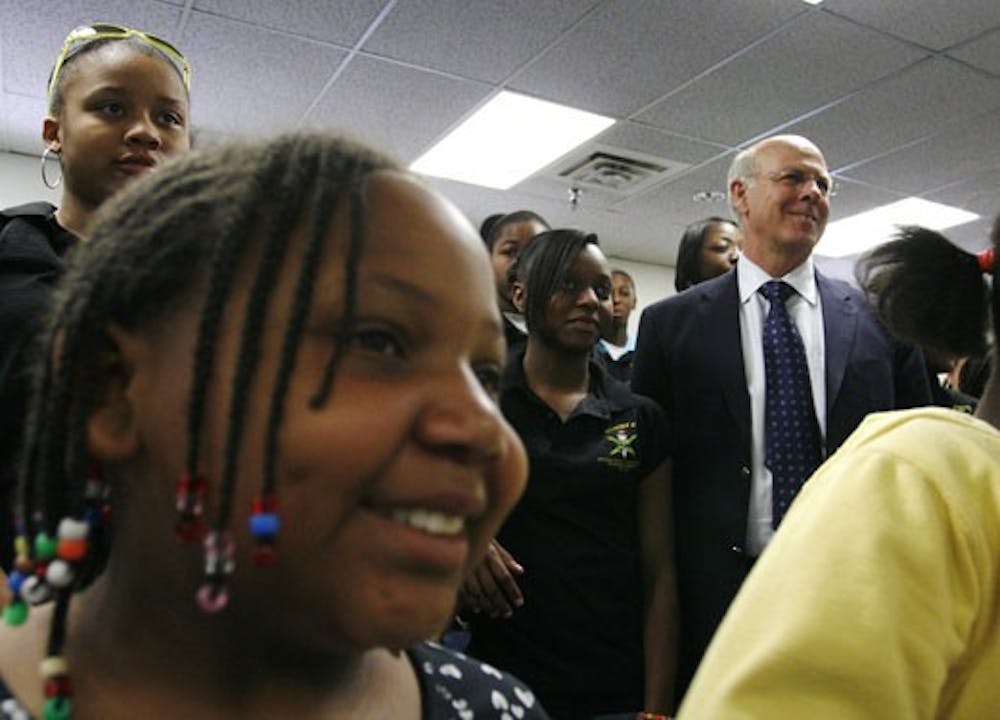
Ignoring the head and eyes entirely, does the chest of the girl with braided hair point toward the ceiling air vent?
no

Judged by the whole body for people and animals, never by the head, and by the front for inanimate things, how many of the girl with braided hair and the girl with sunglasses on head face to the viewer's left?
0

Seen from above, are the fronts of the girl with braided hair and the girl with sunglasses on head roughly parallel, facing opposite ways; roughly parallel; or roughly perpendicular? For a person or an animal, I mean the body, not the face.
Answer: roughly parallel

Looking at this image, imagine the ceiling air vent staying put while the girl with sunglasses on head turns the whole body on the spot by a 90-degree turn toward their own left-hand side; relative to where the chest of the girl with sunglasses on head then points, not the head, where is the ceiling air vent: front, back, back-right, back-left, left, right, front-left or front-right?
front

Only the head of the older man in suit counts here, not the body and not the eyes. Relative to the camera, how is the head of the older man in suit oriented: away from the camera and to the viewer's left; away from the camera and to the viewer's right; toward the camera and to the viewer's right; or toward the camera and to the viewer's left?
toward the camera and to the viewer's right

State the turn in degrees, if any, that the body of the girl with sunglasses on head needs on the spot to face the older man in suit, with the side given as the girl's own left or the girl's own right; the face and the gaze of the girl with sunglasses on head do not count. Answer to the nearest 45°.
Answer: approximately 45° to the girl's own left

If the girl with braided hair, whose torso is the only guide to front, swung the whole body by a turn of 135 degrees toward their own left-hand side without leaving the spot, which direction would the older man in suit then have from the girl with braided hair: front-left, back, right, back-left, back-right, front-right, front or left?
front-right

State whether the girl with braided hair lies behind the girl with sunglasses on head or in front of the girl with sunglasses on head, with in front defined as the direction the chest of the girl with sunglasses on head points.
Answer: in front

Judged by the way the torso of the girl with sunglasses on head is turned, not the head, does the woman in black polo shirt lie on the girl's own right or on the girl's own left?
on the girl's own left

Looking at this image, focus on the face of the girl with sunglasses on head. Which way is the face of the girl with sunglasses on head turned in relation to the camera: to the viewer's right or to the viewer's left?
to the viewer's right

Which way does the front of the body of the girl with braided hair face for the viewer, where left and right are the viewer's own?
facing the viewer and to the right of the viewer

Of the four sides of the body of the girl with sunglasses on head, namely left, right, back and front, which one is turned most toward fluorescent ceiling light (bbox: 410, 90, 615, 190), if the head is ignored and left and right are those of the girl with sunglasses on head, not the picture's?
left

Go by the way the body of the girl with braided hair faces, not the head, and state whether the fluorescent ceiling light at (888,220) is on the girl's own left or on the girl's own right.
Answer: on the girl's own left
